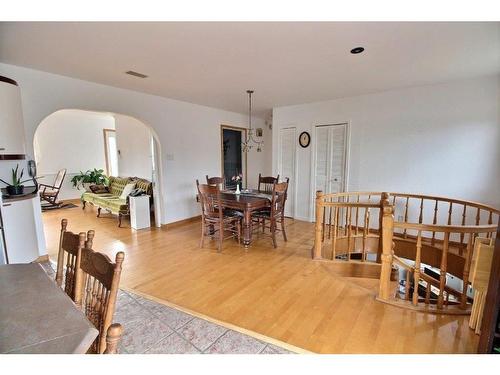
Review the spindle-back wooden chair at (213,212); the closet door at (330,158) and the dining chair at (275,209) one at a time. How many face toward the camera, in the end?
1

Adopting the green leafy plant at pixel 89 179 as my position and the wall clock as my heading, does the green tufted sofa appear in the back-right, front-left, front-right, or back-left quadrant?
front-right

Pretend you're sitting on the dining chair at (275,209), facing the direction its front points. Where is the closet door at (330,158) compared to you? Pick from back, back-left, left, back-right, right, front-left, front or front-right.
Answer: right

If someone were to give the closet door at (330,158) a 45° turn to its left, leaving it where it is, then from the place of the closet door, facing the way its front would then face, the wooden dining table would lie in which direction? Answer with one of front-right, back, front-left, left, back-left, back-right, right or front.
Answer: right

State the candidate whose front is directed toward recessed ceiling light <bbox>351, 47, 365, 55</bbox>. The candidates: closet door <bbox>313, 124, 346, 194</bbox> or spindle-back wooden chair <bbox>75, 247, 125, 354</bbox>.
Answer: the closet door

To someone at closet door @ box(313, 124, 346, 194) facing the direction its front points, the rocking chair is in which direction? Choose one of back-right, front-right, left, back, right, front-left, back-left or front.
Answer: right

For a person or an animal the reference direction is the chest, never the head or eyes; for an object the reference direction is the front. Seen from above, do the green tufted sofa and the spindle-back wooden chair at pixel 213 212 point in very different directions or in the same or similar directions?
very different directions

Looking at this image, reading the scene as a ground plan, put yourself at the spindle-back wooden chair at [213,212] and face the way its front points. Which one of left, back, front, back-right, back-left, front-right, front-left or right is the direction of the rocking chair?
left

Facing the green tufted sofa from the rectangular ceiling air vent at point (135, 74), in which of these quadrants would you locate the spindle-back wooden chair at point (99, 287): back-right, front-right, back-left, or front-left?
back-left

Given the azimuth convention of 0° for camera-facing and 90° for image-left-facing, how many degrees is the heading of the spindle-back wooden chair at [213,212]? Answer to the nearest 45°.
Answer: approximately 225°

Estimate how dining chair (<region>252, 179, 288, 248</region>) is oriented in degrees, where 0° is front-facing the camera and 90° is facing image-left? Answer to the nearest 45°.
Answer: approximately 135°

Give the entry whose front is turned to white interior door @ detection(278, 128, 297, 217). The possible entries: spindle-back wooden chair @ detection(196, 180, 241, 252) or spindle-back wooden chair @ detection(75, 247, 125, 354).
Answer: spindle-back wooden chair @ detection(196, 180, 241, 252)

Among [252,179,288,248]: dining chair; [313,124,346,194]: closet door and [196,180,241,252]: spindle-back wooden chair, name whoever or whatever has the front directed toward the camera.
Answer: the closet door

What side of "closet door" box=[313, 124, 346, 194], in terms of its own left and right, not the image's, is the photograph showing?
front

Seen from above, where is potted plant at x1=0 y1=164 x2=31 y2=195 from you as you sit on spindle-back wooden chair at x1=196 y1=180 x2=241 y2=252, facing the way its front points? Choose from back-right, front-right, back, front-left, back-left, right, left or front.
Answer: back-left

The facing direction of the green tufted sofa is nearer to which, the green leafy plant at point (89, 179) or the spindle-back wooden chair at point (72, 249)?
the spindle-back wooden chair
